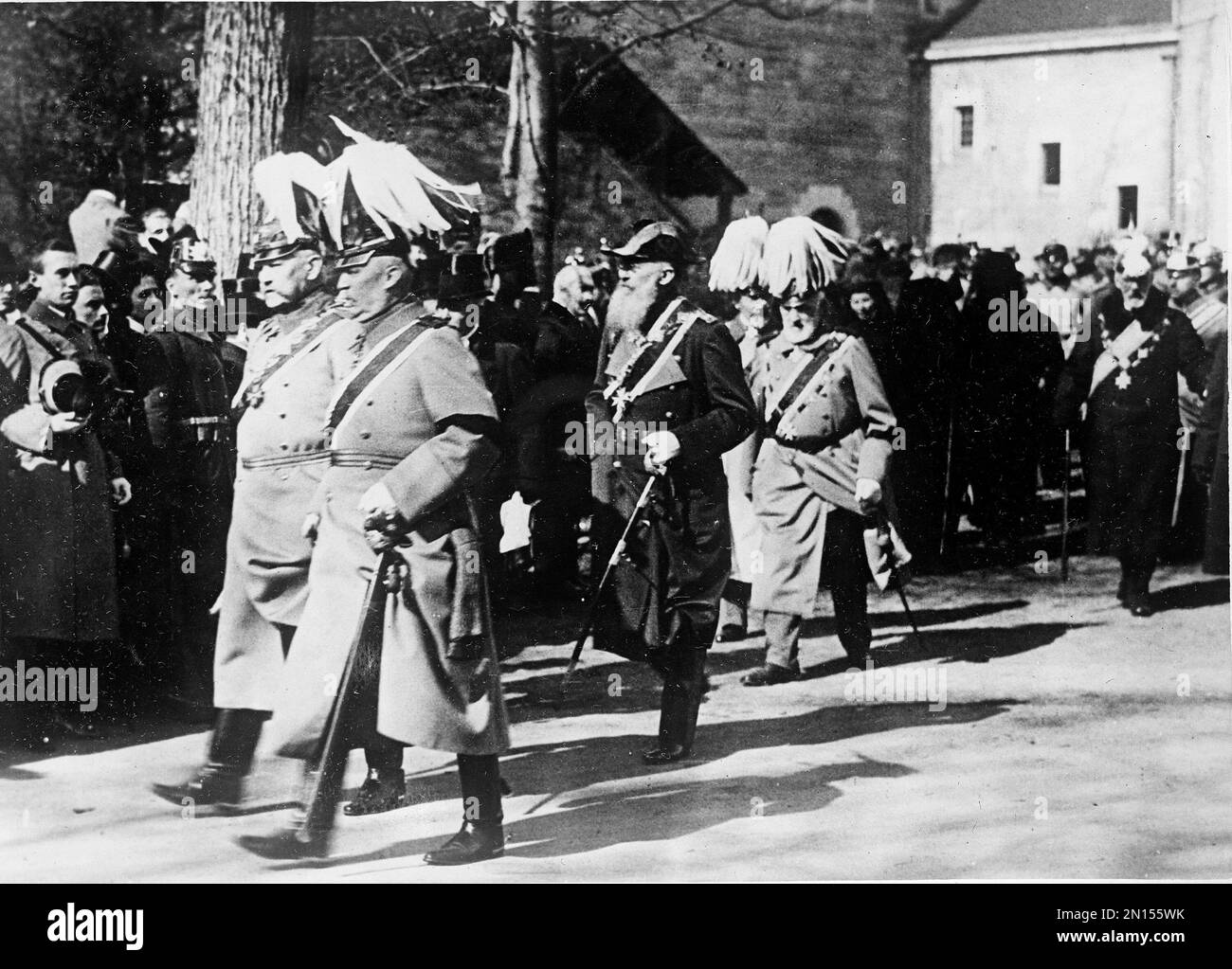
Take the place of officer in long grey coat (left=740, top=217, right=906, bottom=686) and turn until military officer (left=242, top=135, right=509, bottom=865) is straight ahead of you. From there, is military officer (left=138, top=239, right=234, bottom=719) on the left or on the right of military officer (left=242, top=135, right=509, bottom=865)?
right

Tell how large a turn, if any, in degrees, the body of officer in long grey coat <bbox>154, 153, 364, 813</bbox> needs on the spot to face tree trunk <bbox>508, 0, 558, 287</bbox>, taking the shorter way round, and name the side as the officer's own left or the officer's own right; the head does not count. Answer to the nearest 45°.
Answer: approximately 180°

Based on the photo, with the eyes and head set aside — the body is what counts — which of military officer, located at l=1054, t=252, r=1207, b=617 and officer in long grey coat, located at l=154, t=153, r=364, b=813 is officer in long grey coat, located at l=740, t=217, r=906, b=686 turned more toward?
the officer in long grey coat

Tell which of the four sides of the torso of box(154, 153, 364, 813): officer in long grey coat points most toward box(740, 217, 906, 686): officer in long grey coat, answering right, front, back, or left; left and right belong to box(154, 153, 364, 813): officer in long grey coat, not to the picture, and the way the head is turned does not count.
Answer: back

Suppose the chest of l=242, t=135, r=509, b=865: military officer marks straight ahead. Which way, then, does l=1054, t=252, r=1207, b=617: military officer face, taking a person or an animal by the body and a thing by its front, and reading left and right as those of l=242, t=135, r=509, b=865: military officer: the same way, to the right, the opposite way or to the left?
to the left

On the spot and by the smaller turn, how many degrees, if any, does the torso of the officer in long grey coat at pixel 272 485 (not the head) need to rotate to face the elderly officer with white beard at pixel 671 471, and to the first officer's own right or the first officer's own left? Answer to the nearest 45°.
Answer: approximately 135° to the first officer's own left

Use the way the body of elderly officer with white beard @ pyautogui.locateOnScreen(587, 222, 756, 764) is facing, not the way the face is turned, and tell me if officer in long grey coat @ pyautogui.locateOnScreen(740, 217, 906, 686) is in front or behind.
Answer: behind

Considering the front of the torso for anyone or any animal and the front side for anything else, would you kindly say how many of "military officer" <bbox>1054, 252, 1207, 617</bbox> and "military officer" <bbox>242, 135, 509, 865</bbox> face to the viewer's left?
1

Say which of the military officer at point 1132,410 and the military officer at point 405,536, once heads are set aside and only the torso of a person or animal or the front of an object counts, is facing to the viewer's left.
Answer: the military officer at point 405,536

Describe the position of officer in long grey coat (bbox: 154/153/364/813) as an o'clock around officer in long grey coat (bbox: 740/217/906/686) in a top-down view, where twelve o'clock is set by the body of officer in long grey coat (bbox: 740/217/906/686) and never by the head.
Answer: officer in long grey coat (bbox: 154/153/364/813) is roughly at 12 o'clock from officer in long grey coat (bbox: 740/217/906/686).

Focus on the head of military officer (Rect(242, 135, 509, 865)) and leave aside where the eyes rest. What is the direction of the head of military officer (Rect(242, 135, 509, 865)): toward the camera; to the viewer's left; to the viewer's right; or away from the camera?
to the viewer's left

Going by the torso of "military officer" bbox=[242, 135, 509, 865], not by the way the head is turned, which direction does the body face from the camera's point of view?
to the viewer's left
